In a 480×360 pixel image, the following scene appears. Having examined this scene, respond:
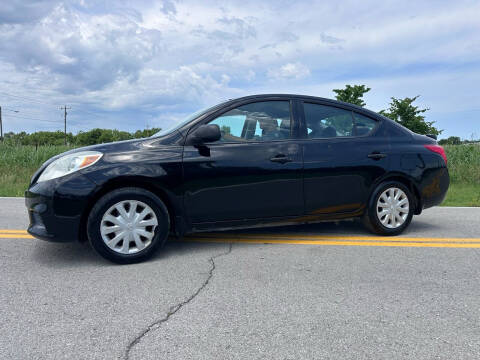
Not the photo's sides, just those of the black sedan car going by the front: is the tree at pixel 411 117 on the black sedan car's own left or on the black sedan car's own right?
on the black sedan car's own right

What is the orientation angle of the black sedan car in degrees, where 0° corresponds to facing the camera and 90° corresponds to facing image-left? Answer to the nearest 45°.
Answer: approximately 90°

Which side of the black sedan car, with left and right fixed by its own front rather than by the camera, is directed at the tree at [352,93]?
right

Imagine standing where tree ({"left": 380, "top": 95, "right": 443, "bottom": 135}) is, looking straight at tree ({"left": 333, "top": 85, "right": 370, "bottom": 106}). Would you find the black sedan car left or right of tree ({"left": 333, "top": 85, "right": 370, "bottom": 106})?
left
